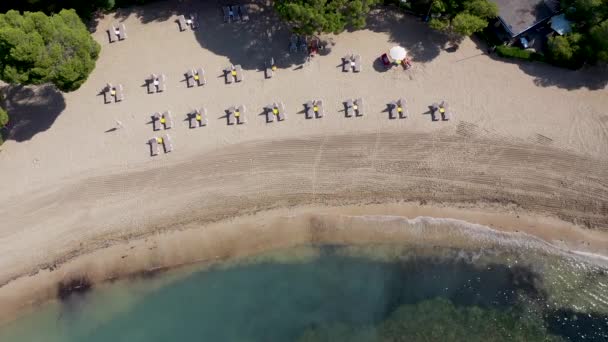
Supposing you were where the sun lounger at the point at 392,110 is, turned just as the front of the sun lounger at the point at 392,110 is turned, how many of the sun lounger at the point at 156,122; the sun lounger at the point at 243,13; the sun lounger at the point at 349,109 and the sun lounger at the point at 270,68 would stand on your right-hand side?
4

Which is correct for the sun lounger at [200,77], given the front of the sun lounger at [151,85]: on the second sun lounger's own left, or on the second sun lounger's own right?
on the second sun lounger's own left

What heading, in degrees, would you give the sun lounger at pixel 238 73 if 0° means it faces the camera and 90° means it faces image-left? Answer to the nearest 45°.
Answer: approximately 0°

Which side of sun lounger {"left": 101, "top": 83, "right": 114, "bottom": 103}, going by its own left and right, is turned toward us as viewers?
front

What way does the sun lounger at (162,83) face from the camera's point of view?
toward the camera

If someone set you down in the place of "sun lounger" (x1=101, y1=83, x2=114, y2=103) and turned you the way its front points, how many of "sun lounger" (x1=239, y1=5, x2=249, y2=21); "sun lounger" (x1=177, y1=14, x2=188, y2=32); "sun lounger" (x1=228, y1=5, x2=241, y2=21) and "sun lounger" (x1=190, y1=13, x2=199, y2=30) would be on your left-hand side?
4

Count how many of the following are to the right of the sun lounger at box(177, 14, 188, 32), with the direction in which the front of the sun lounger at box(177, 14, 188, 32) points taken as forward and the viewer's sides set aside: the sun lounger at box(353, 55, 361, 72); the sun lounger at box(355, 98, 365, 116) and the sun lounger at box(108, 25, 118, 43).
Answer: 1

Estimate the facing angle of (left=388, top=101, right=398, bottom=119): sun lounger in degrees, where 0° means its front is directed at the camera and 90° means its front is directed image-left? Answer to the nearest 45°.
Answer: approximately 0°

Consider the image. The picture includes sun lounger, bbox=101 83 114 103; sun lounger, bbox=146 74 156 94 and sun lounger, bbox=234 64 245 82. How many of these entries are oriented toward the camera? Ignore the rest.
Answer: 3
